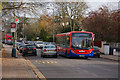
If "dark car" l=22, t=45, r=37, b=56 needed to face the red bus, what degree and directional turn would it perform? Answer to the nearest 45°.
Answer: approximately 135° to its right

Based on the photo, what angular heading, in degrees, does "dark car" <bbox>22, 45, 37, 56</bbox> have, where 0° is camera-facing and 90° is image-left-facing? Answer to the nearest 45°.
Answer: approximately 180°
